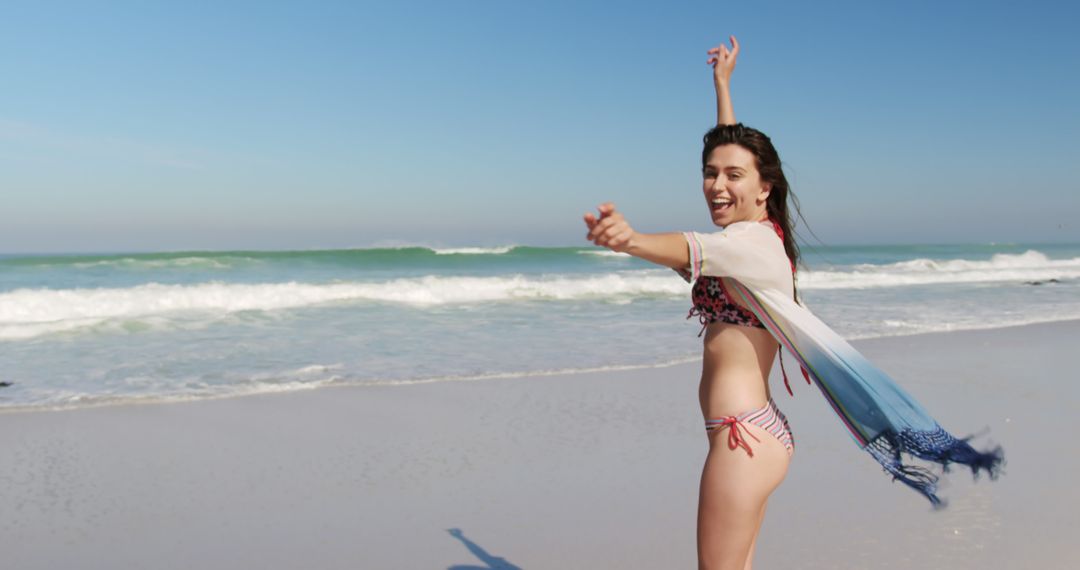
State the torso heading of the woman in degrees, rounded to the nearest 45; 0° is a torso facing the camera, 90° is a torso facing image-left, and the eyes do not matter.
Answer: approximately 90°
